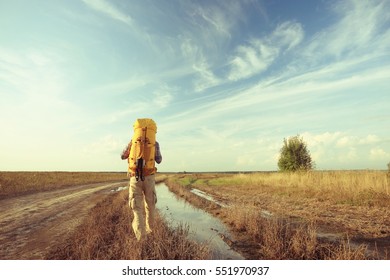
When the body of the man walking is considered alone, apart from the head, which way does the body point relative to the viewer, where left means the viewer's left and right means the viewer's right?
facing away from the viewer

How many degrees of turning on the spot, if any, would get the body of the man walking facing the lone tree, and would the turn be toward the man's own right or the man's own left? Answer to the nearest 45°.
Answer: approximately 45° to the man's own right
